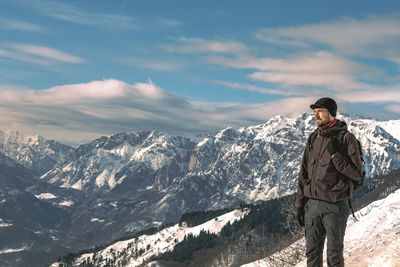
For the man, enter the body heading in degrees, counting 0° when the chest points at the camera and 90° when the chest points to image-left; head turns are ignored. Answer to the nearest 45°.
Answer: approximately 45°
